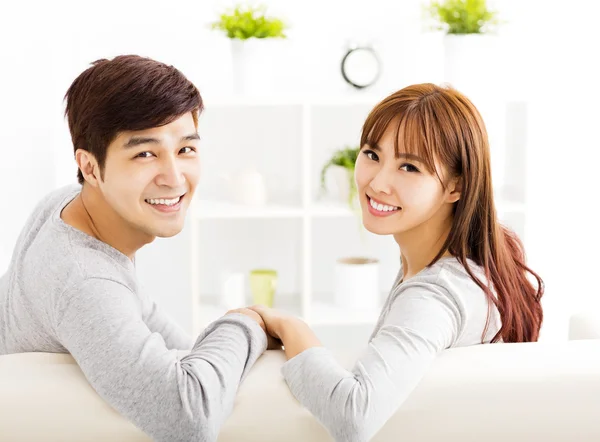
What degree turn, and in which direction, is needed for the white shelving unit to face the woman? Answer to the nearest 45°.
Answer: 0° — it already faces them

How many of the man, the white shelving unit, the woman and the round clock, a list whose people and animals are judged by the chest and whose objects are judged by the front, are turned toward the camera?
2

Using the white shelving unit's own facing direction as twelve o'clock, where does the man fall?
The man is roughly at 12 o'clock from the white shelving unit.

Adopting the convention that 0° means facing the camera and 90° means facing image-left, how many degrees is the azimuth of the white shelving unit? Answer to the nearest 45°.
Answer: approximately 0°

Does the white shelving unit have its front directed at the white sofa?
yes

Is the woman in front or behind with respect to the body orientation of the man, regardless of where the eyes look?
in front
